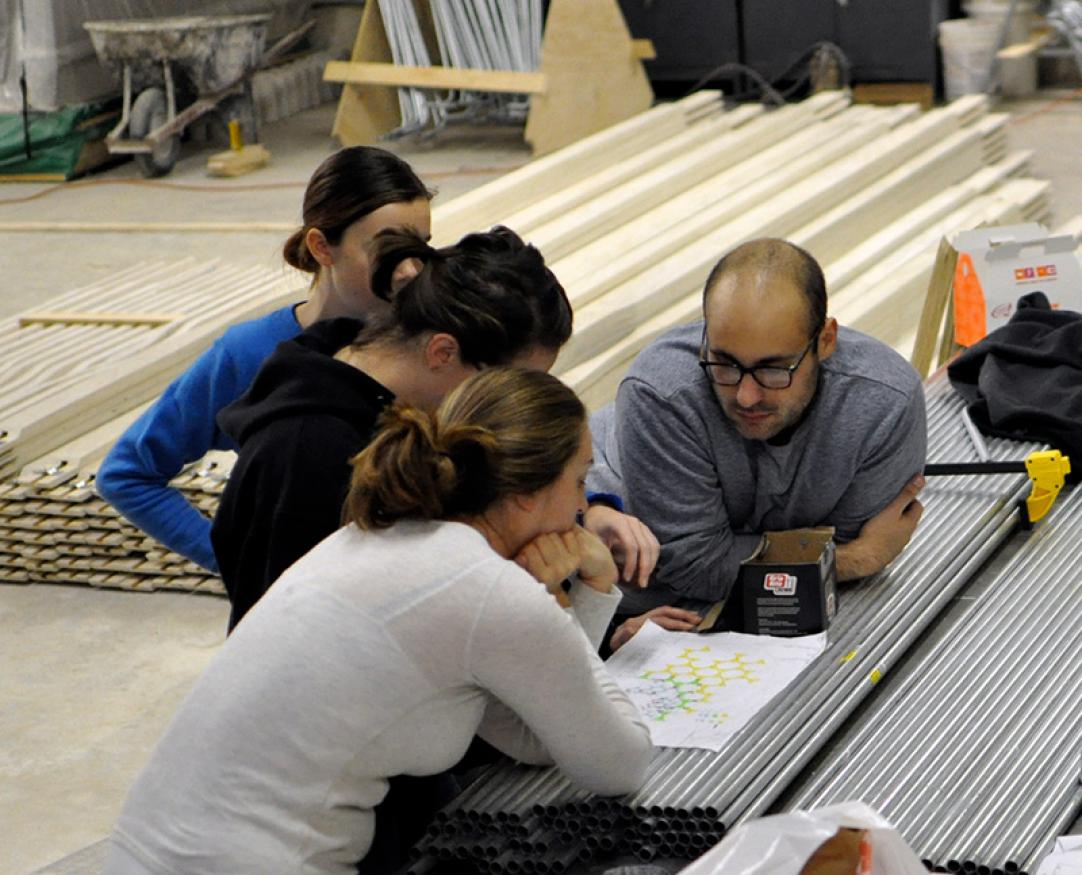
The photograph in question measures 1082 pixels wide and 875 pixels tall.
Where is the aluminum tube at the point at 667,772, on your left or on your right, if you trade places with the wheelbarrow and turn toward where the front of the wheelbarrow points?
on your left

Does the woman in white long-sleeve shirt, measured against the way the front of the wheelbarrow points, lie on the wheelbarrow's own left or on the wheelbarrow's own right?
on the wheelbarrow's own left

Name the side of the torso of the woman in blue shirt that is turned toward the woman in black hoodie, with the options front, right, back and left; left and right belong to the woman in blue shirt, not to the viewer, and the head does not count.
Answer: right

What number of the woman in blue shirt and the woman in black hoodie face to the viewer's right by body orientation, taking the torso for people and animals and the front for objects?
2

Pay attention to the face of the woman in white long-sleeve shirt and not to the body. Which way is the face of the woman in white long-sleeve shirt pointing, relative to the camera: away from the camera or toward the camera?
away from the camera

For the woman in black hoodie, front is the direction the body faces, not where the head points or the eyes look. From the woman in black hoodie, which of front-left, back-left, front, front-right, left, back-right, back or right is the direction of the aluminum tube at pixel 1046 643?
front

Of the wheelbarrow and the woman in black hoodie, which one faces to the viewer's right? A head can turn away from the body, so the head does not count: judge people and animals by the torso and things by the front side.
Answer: the woman in black hoodie

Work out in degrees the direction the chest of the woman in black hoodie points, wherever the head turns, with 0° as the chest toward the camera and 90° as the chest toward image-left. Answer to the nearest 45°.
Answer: approximately 270°

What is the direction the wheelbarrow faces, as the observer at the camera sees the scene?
facing the viewer and to the left of the viewer

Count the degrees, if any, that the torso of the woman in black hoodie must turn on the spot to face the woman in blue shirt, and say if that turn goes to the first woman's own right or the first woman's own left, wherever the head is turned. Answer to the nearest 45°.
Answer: approximately 90° to the first woman's own left

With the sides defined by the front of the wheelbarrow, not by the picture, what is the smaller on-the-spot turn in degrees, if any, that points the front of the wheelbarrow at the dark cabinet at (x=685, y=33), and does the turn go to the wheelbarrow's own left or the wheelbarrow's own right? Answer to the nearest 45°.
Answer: approximately 135° to the wheelbarrow's own left

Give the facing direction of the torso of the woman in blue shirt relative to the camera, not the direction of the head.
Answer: to the viewer's right
